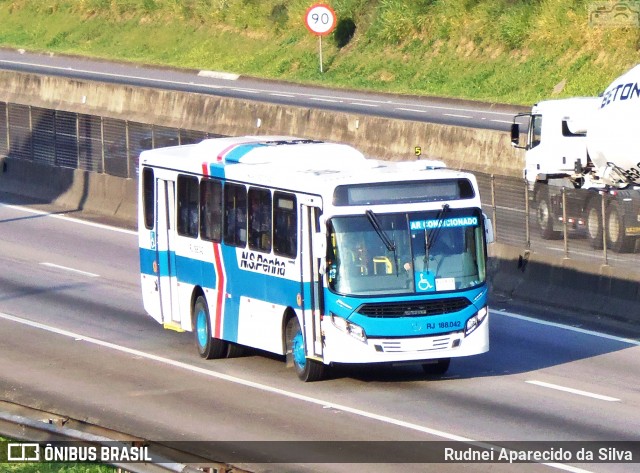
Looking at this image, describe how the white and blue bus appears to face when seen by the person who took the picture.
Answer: facing the viewer and to the right of the viewer

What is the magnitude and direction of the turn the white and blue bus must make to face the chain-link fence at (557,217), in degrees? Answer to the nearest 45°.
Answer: approximately 90° to its left

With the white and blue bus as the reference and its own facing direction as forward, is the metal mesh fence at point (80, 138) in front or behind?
behind
